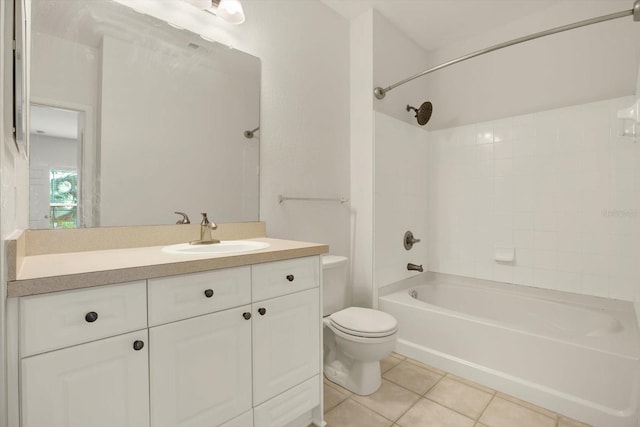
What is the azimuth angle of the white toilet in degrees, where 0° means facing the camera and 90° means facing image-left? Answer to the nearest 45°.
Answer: approximately 315°

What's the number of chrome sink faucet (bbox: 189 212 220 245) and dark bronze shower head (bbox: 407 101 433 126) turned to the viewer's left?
0

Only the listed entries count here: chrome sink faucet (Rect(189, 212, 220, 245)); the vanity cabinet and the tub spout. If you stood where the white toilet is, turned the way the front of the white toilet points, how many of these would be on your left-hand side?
1

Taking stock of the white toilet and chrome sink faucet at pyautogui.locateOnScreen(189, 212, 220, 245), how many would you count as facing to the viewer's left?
0

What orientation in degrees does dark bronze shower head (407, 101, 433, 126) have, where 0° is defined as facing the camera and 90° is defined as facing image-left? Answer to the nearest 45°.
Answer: approximately 315°

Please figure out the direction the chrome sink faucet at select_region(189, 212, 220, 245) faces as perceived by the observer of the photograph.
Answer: facing the viewer and to the right of the viewer

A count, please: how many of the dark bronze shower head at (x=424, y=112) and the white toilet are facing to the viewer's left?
0
